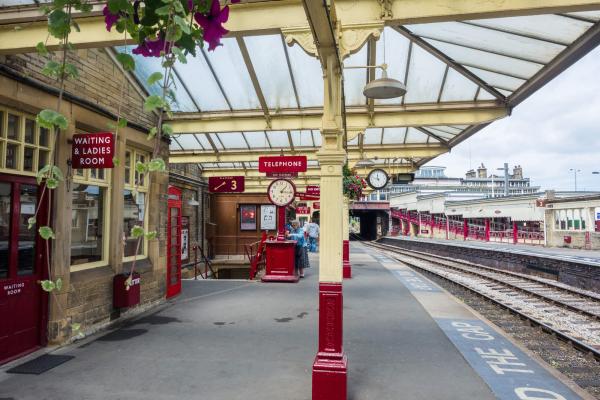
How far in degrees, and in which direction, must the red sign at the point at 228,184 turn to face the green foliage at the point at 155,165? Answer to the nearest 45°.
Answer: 0° — it already faces it

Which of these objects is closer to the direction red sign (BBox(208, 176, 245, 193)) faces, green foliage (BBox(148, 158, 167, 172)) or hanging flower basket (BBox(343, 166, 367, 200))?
the green foliage

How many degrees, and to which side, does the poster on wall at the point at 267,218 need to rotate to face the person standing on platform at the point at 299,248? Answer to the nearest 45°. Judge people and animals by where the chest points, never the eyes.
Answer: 0° — it already faces them

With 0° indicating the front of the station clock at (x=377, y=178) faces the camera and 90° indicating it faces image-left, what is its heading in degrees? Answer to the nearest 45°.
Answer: approximately 0°

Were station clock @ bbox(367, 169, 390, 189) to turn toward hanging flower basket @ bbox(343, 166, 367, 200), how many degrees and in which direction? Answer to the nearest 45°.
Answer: approximately 90° to its right

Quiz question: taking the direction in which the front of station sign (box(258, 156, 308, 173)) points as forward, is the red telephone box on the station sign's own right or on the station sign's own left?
on the station sign's own right

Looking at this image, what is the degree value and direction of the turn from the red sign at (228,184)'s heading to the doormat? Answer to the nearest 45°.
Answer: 0° — it already faces it
